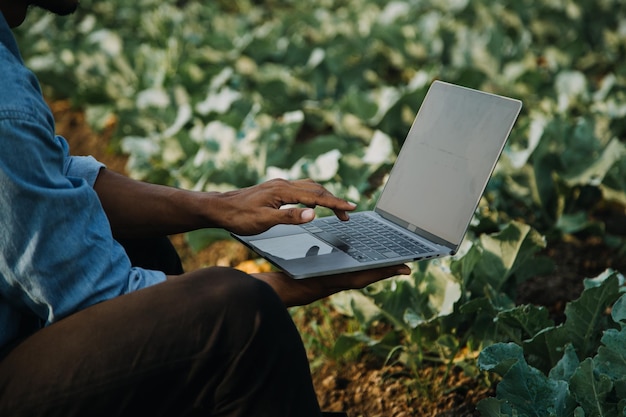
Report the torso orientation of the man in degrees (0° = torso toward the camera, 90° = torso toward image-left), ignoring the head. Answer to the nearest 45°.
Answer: approximately 270°

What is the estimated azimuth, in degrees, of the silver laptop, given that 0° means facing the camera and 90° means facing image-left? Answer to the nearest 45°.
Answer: approximately 45°
